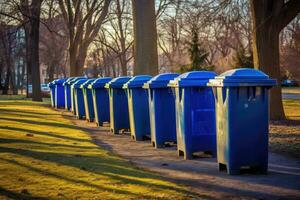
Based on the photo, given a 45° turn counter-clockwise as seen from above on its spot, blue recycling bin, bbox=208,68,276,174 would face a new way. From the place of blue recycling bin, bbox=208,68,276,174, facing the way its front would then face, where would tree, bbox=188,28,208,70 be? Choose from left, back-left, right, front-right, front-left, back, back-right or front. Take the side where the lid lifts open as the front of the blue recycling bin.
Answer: back-left

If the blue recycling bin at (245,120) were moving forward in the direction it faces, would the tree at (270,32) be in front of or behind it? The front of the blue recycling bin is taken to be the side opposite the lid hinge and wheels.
behind

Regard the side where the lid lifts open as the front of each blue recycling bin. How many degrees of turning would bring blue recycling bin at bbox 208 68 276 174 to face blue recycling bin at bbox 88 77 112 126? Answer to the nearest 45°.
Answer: approximately 135° to its right

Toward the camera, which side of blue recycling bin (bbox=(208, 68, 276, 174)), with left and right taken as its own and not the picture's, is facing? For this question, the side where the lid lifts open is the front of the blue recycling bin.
front

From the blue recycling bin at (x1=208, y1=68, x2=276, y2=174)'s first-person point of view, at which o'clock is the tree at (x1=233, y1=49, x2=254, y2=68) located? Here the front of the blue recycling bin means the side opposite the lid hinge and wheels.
The tree is roughly at 6 o'clock from the blue recycling bin.

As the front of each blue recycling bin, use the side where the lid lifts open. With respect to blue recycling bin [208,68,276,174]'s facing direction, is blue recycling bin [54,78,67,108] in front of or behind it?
behind
